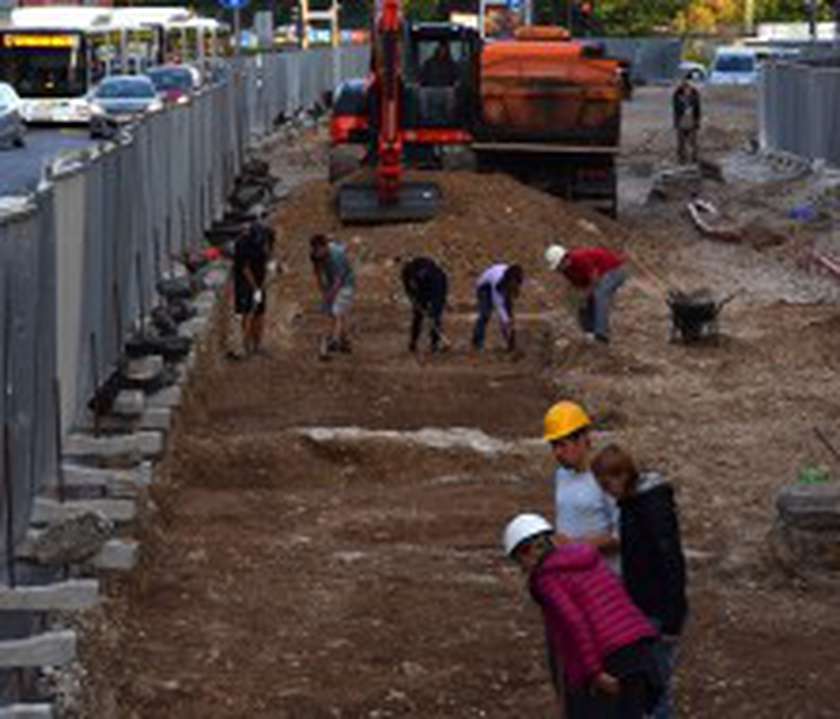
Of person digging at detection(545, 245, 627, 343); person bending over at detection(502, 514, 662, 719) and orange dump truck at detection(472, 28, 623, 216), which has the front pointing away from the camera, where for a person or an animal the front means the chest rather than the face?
the orange dump truck

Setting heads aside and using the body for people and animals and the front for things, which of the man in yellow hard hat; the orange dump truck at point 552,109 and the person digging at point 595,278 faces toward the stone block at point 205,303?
the person digging

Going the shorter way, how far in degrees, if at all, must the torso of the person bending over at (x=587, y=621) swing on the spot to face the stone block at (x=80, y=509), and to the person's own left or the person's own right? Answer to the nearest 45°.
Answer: approximately 45° to the person's own right

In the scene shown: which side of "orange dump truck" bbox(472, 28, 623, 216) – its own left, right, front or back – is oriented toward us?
back

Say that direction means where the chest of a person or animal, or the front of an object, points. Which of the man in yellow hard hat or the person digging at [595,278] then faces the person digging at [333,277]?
the person digging at [595,278]

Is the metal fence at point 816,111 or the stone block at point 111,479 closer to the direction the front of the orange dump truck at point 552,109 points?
the metal fence

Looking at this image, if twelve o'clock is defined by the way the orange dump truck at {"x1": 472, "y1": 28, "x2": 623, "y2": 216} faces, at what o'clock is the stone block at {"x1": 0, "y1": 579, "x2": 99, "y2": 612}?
The stone block is roughly at 6 o'clock from the orange dump truck.

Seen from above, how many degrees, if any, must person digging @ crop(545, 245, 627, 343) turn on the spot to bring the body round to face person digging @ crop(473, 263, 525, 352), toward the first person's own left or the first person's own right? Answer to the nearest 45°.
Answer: approximately 45° to the first person's own right

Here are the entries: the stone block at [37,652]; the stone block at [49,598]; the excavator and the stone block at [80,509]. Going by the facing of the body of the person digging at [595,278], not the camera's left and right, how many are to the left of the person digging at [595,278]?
3

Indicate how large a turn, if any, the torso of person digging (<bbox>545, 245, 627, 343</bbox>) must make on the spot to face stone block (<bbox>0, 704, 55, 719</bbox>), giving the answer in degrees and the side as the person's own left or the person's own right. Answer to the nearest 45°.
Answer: approximately 90° to the person's own left

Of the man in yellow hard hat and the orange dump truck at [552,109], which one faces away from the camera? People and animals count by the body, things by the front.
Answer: the orange dump truck

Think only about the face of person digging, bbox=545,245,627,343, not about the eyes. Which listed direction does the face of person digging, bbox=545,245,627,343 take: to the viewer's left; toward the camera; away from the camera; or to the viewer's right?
to the viewer's left

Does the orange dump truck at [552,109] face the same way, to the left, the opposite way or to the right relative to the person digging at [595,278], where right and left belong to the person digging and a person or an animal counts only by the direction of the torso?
to the right

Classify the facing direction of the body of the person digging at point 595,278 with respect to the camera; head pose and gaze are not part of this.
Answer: to the viewer's left

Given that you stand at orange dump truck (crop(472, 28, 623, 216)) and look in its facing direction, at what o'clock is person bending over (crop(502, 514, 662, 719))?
The person bending over is roughly at 6 o'clock from the orange dump truck.
